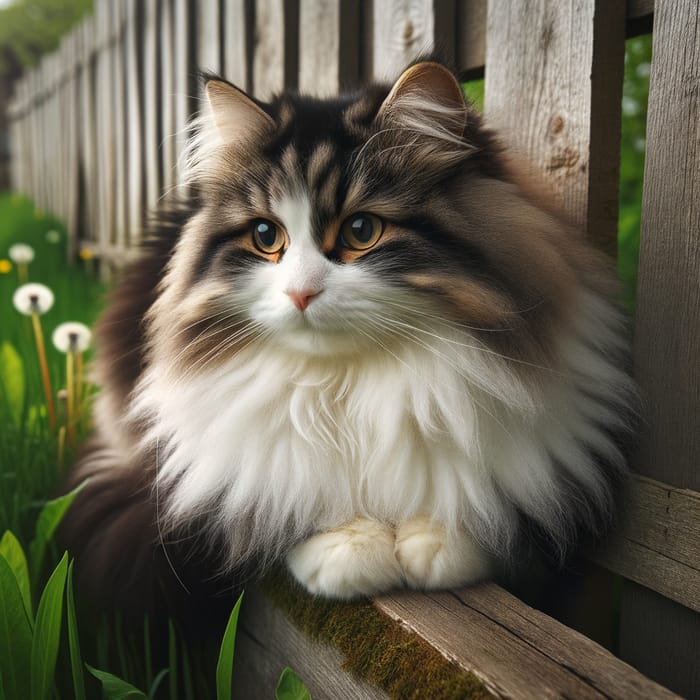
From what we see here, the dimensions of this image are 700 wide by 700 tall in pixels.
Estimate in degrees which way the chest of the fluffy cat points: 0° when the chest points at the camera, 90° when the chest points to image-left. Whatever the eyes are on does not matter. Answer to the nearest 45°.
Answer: approximately 0°

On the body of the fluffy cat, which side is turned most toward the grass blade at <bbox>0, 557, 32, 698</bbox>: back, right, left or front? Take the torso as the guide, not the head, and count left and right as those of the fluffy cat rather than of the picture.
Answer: right

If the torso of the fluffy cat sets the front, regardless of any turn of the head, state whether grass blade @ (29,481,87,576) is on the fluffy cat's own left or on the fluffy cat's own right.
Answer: on the fluffy cat's own right

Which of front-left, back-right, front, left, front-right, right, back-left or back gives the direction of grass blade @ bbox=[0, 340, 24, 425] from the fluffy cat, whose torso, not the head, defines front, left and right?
back-right

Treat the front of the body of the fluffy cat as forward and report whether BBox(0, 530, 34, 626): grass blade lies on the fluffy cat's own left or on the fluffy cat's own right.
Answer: on the fluffy cat's own right
